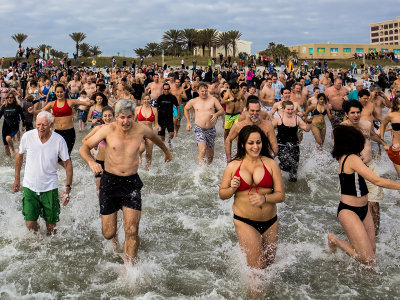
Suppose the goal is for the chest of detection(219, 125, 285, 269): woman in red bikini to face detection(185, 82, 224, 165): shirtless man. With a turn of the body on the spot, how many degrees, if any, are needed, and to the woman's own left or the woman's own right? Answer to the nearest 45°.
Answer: approximately 180°

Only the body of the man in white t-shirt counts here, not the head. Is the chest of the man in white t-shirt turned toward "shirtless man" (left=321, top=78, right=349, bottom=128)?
no

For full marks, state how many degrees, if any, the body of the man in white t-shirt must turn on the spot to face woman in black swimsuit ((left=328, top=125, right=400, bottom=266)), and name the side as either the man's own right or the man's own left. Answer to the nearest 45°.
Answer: approximately 45° to the man's own left

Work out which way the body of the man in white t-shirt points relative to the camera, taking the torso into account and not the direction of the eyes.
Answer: toward the camera

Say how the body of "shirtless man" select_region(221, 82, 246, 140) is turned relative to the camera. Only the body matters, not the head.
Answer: toward the camera

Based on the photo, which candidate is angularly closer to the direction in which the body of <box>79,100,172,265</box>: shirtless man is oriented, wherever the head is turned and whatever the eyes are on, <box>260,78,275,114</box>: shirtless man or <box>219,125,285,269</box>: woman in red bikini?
the woman in red bikini

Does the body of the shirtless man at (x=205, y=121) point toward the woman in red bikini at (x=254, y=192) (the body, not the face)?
yes

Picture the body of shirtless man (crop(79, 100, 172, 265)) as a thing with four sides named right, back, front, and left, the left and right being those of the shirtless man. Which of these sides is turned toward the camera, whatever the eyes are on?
front

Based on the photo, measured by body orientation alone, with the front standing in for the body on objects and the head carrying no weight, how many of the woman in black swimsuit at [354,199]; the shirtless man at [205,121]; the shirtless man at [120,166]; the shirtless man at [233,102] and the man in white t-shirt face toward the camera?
4

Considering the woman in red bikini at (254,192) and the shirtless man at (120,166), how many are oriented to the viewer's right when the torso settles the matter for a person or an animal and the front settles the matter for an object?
0

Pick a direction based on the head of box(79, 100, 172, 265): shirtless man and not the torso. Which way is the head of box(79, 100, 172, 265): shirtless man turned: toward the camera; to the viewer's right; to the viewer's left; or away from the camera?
toward the camera

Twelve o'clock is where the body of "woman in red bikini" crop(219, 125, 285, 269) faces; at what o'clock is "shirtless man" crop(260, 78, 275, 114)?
The shirtless man is roughly at 6 o'clock from the woman in red bikini.

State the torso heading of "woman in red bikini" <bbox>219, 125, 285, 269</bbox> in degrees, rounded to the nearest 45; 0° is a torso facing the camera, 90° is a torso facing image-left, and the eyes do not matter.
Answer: approximately 0°

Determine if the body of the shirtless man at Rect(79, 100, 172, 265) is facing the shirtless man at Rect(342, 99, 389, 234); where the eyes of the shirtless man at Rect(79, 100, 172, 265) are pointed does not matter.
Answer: no
